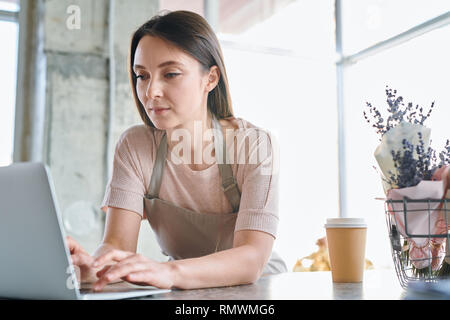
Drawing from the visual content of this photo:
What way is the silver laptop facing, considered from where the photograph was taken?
facing away from the viewer and to the right of the viewer

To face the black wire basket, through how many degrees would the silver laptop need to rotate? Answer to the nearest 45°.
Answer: approximately 45° to its right

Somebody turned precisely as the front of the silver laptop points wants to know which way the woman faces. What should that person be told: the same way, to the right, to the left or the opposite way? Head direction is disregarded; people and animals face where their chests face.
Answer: the opposite way

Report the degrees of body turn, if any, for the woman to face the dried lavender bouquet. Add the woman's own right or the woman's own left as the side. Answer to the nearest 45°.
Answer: approximately 90° to the woman's own left

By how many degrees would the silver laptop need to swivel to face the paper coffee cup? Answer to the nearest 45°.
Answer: approximately 45° to its right

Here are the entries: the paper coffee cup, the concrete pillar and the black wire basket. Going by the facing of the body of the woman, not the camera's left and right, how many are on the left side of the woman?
2

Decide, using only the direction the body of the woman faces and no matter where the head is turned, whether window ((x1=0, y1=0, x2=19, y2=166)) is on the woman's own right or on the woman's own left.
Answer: on the woman's own right

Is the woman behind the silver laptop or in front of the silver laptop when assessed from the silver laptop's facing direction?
in front

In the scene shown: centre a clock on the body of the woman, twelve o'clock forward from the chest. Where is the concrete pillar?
The concrete pillar is roughly at 4 o'clock from the woman.

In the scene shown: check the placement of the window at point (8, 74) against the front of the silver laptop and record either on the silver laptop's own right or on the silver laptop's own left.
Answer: on the silver laptop's own left

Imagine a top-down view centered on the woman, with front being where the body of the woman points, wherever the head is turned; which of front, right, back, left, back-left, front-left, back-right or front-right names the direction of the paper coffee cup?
left

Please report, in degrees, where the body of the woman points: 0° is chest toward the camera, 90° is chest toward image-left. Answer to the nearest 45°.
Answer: approximately 45°

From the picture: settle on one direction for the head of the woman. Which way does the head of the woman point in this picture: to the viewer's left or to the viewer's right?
to the viewer's left

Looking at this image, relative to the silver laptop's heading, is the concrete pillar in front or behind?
in front
